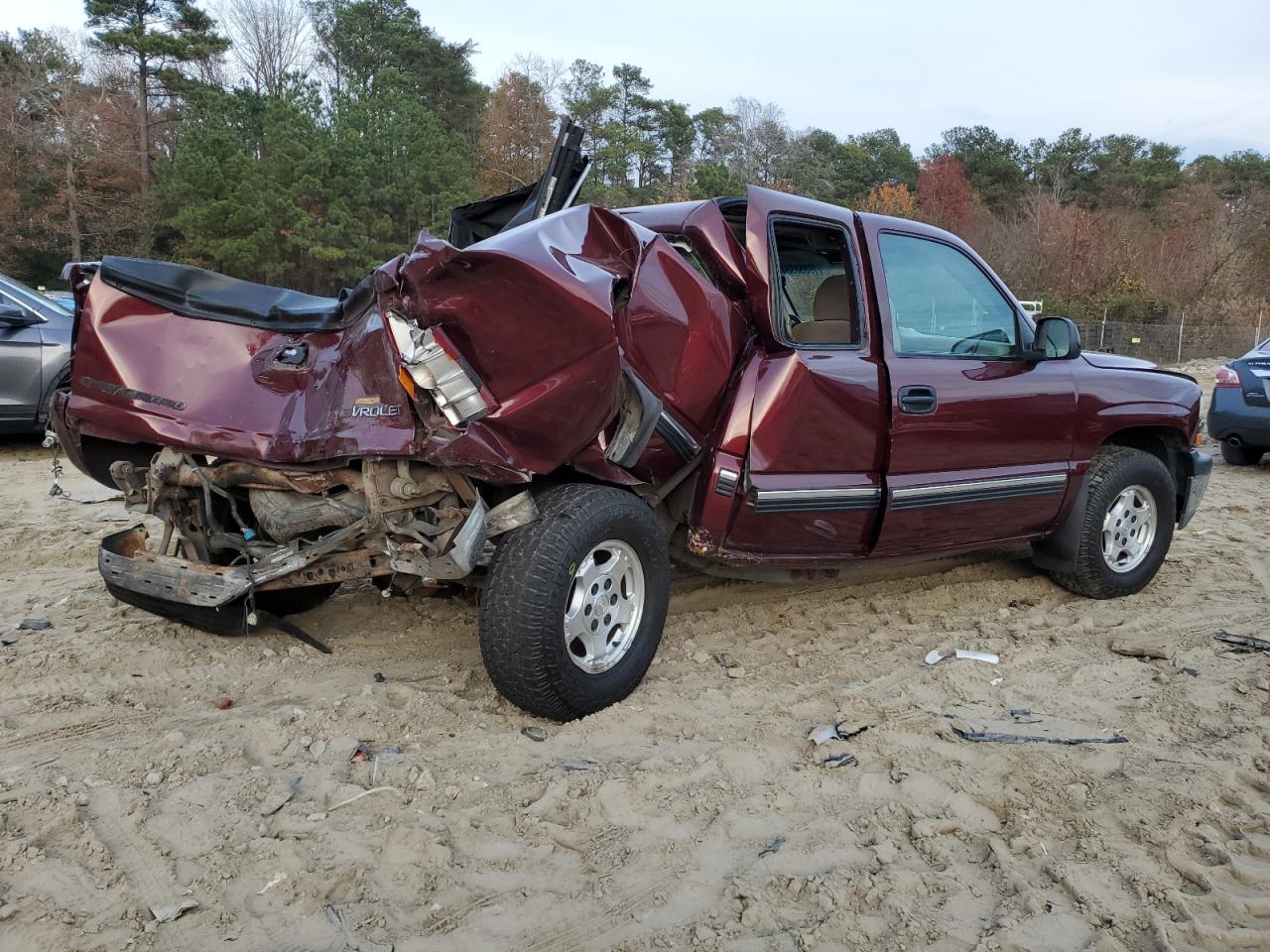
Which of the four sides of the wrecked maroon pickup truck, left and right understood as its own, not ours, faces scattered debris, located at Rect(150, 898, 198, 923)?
back

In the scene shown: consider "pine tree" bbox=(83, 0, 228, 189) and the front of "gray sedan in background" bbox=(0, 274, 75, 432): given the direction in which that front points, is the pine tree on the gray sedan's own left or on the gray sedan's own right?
on the gray sedan's own left

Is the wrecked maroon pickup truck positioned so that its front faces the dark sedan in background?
yes

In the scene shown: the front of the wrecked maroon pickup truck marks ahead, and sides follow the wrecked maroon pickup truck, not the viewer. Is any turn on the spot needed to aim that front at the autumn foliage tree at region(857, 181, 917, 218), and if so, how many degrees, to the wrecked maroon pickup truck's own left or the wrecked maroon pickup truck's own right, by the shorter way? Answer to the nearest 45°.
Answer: approximately 45° to the wrecked maroon pickup truck's own left

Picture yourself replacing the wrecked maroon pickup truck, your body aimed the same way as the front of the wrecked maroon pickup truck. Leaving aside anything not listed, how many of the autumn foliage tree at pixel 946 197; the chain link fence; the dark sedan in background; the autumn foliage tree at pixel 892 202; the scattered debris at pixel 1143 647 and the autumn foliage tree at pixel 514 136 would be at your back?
0

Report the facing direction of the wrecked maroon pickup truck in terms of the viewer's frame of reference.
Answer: facing away from the viewer and to the right of the viewer

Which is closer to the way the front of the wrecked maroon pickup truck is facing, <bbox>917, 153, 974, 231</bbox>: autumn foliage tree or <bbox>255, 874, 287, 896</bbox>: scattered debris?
the autumn foliage tree

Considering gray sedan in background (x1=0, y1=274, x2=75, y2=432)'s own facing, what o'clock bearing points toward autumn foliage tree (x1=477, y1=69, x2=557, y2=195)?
The autumn foliage tree is roughly at 10 o'clock from the gray sedan in background.

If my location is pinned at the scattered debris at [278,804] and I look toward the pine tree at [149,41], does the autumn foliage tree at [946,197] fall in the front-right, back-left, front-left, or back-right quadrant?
front-right

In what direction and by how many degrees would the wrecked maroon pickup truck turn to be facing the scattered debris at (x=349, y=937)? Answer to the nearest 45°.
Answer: approximately 135° to its right

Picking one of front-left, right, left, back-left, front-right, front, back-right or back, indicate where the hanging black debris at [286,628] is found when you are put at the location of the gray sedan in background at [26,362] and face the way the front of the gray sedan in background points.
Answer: right

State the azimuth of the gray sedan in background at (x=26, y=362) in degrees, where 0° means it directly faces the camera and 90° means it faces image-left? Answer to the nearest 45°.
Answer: approximately 270°

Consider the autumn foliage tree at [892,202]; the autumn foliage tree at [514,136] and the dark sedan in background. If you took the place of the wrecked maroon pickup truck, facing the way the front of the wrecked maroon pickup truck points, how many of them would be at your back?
0
